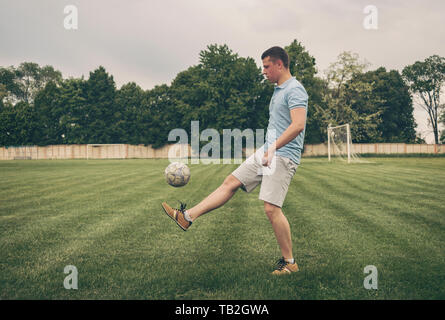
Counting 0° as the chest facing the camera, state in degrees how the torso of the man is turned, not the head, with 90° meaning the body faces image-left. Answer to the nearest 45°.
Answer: approximately 90°

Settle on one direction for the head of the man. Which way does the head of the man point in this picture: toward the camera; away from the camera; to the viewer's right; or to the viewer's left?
to the viewer's left

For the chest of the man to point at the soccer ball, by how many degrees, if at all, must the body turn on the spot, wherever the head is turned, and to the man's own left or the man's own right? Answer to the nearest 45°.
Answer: approximately 45° to the man's own right
